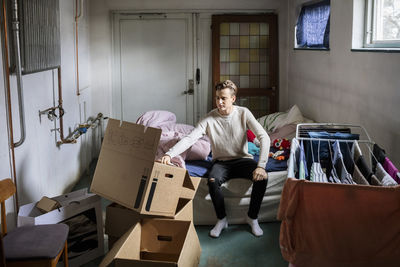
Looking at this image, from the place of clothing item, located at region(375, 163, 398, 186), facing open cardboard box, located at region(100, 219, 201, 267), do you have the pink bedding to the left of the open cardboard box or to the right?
right

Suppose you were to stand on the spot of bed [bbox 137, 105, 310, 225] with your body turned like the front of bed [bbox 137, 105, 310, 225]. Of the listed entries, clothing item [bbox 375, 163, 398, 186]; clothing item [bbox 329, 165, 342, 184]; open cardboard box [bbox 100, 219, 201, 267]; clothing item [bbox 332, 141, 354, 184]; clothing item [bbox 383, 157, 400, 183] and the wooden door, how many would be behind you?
1

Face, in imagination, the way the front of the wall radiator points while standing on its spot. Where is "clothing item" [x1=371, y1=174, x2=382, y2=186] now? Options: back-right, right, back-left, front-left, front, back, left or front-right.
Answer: front

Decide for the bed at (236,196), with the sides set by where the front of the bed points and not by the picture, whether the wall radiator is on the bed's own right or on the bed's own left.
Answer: on the bed's own right

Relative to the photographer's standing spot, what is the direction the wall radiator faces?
facing the viewer and to the right of the viewer

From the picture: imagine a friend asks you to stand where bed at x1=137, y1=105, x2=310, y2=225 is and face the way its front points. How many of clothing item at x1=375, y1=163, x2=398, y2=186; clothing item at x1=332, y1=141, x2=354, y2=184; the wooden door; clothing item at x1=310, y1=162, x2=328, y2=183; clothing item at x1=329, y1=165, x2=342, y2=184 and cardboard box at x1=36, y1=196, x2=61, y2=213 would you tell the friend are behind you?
1

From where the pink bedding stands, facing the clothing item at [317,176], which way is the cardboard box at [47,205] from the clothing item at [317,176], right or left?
right

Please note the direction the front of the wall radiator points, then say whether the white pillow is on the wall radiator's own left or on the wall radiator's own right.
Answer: on the wall radiator's own left

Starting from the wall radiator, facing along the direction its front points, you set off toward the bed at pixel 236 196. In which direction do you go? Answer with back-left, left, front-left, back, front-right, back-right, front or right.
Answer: front-left

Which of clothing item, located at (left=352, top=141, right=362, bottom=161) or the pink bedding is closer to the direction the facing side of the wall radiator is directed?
the clothing item

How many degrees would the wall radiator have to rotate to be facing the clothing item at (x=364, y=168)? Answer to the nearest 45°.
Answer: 0° — it already faces it

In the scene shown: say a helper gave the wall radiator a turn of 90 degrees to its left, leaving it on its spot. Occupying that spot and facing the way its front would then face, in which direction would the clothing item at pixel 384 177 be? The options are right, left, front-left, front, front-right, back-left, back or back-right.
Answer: right
